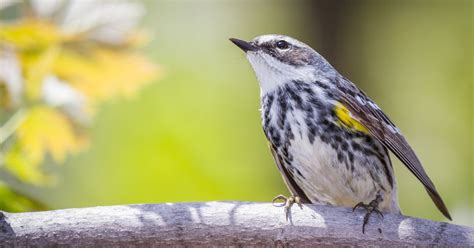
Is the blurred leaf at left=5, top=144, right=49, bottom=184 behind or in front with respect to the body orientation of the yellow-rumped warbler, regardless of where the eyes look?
in front

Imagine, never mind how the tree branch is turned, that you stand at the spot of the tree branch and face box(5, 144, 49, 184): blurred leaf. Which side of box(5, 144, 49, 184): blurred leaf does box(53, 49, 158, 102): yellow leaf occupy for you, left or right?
right

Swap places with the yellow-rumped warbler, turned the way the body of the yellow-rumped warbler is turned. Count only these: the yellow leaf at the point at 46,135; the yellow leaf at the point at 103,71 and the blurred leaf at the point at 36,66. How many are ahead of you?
3

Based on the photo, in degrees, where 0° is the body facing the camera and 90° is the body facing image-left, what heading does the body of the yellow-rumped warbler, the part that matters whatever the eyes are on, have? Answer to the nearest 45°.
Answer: approximately 45°

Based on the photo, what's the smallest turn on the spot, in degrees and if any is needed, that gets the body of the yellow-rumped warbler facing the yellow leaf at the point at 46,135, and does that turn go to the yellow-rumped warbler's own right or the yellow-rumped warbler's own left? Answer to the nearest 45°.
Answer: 0° — it already faces it
